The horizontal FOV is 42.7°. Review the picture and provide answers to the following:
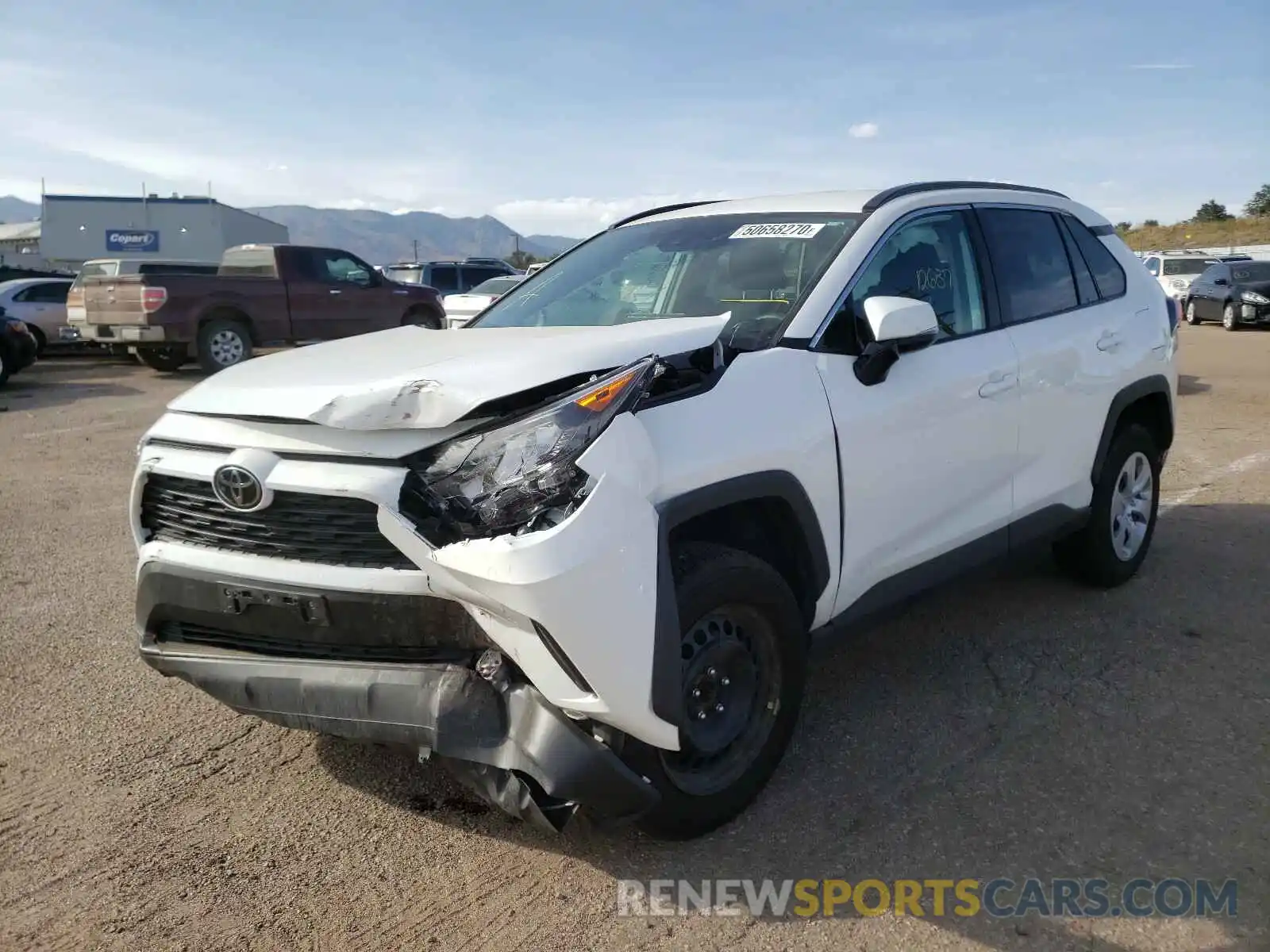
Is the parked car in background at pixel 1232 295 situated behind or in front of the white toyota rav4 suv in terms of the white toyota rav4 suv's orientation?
behind

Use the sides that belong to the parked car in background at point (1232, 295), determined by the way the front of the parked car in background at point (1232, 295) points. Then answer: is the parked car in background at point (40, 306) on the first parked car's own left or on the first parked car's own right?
on the first parked car's own right

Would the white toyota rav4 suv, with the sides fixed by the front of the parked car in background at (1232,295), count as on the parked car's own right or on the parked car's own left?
on the parked car's own right
